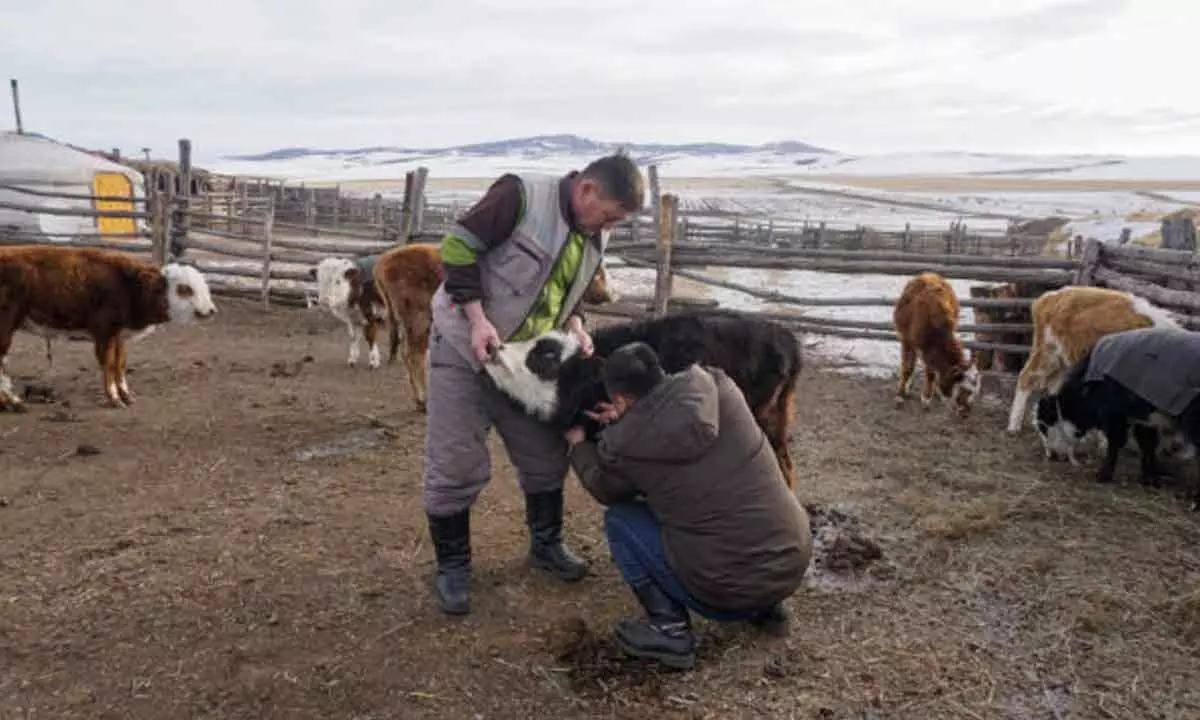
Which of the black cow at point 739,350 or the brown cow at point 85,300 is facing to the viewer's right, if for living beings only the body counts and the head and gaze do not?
the brown cow

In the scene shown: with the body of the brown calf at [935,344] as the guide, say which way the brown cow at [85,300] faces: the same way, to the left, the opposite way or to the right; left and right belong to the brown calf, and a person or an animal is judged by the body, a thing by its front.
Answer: to the left

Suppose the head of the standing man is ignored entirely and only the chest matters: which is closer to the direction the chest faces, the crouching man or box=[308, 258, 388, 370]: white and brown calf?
the crouching man

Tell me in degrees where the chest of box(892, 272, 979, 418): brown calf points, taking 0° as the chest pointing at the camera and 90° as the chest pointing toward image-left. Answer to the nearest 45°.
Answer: approximately 315°

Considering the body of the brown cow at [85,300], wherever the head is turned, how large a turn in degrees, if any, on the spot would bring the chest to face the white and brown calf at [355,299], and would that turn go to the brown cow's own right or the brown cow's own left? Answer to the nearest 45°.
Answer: approximately 45° to the brown cow's own left

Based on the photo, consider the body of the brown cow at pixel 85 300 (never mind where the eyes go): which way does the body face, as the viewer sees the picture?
to the viewer's right

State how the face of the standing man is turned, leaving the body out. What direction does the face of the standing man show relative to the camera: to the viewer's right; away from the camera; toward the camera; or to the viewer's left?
to the viewer's right

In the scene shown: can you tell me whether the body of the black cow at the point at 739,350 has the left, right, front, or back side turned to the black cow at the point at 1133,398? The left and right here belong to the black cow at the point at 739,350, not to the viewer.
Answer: back

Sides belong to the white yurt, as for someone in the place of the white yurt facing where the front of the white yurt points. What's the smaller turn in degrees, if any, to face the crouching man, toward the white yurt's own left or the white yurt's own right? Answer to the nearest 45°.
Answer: approximately 45° to the white yurt's own right

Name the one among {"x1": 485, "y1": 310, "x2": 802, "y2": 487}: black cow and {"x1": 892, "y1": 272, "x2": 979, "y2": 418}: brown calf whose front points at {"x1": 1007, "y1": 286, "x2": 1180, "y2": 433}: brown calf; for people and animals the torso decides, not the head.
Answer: {"x1": 892, "y1": 272, "x2": 979, "y2": 418}: brown calf

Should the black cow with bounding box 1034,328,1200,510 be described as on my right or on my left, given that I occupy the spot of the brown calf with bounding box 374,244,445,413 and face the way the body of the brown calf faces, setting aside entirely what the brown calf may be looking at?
on my right

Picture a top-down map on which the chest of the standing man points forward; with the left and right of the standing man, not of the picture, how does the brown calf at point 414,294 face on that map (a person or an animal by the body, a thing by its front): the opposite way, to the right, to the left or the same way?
to the left

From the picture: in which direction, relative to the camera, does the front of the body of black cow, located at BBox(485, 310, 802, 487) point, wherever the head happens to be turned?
to the viewer's left

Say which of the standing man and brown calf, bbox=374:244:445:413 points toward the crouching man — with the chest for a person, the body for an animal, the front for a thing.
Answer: the standing man
